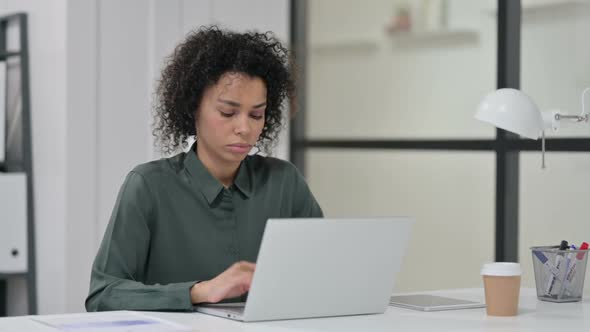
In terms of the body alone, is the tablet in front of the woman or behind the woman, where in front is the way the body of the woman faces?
in front

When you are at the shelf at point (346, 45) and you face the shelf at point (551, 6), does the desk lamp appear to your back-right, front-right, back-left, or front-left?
front-right

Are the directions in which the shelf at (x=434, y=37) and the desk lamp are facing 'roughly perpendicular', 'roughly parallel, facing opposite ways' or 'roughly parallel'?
roughly perpendicular

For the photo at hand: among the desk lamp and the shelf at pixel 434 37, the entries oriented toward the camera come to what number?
1

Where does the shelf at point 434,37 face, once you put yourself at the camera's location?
facing the viewer

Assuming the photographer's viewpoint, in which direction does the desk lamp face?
facing to the left of the viewer

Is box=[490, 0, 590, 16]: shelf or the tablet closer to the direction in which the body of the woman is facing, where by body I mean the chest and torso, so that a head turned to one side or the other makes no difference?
the tablet

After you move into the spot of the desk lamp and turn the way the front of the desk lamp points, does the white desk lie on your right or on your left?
on your left

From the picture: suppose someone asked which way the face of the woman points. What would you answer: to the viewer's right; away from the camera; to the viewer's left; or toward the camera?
toward the camera

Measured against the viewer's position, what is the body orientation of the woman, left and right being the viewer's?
facing the viewer and to the right of the viewer

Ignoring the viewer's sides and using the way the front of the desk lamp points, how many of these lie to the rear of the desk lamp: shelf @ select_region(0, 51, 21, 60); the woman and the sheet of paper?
0

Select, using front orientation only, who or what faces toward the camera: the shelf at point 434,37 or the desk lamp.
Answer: the shelf

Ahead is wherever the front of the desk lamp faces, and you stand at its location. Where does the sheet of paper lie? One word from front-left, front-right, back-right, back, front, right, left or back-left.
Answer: front-left

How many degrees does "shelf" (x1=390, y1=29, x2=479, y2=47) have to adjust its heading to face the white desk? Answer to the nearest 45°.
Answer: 0° — it already faces it

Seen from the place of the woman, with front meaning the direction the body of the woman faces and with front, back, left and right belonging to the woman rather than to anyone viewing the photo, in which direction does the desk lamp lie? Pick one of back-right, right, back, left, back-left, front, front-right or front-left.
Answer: front-left

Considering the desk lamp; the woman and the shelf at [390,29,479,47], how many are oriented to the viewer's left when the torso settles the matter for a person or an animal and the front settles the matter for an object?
1

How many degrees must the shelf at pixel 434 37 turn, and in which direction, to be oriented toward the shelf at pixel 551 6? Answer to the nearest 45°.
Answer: approximately 45° to its left
